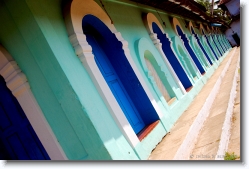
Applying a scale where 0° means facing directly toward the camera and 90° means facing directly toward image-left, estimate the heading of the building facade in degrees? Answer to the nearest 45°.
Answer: approximately 315°
